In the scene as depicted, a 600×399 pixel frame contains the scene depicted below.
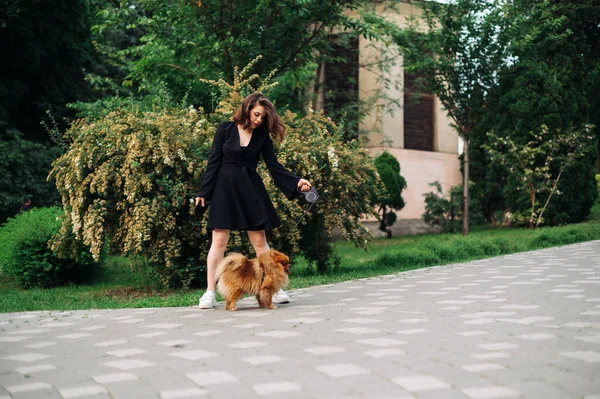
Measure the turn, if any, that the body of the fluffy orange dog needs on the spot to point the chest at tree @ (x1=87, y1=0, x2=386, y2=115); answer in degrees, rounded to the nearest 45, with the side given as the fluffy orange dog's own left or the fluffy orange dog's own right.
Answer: approximately 90° to the fluffy orange dog's own left

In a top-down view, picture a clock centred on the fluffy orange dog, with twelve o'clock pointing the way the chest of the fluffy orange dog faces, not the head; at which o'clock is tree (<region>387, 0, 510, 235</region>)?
The tree is roughly at 10 o'clock from the fluffy orange dog.

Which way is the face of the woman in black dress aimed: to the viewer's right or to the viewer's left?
to the viewer's right

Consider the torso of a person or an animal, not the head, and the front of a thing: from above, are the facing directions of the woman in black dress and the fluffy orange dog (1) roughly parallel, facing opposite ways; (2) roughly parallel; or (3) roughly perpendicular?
roughly perpendicular

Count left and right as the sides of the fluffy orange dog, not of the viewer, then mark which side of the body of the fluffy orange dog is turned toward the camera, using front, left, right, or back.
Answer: right

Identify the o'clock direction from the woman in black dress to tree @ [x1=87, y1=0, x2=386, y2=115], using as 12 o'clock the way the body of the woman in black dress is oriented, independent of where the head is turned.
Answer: The tree is roughly at 6 o'clock from the woman in black dress.

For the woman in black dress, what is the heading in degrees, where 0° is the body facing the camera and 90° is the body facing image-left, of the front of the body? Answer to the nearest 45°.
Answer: approximately 0°

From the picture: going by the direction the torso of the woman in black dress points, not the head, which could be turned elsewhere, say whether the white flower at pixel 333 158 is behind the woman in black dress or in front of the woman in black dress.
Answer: behind

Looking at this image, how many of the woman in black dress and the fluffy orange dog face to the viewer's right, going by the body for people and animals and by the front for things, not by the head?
1

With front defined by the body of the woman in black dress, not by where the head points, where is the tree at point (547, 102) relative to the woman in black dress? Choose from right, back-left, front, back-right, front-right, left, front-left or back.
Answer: back-left
